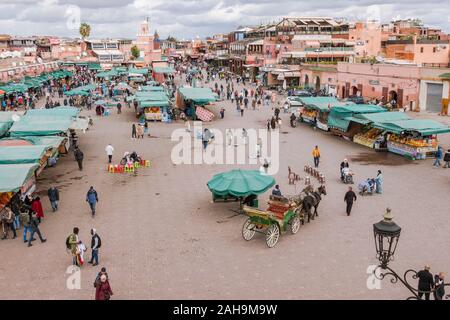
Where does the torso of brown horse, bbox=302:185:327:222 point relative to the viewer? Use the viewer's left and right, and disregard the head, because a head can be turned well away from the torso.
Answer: facing away from the viewer and to the right of the viewer

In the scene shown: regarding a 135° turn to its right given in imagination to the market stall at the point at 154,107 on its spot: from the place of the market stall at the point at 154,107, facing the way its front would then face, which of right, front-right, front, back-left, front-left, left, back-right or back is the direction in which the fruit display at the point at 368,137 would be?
back

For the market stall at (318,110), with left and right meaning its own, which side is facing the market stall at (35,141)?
front

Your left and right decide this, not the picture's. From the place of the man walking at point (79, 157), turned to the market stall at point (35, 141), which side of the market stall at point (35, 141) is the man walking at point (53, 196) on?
left

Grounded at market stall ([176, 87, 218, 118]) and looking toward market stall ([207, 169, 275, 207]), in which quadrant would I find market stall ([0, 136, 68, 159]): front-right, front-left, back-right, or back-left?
front-right

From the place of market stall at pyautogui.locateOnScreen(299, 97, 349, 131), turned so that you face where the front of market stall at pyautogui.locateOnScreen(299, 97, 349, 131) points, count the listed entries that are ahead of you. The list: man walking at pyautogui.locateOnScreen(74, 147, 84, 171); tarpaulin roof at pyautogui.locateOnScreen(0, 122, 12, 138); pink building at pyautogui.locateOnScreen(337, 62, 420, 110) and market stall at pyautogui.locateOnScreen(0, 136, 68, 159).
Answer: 3

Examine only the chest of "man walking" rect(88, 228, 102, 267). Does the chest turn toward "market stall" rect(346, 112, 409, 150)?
no

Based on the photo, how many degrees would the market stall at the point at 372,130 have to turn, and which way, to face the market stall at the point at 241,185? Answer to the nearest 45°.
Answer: approximately 45° to its left

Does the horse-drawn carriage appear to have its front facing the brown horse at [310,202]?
yes

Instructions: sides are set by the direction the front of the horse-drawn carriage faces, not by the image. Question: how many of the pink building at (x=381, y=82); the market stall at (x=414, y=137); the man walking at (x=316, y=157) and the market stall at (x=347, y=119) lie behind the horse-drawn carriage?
0

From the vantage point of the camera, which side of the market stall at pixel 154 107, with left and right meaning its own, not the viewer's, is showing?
front

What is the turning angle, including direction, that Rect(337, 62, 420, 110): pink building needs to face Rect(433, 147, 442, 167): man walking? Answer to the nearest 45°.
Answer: approximately 45° to its left

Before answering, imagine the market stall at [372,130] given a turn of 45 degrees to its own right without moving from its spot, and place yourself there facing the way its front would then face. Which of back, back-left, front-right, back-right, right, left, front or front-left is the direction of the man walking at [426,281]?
left
